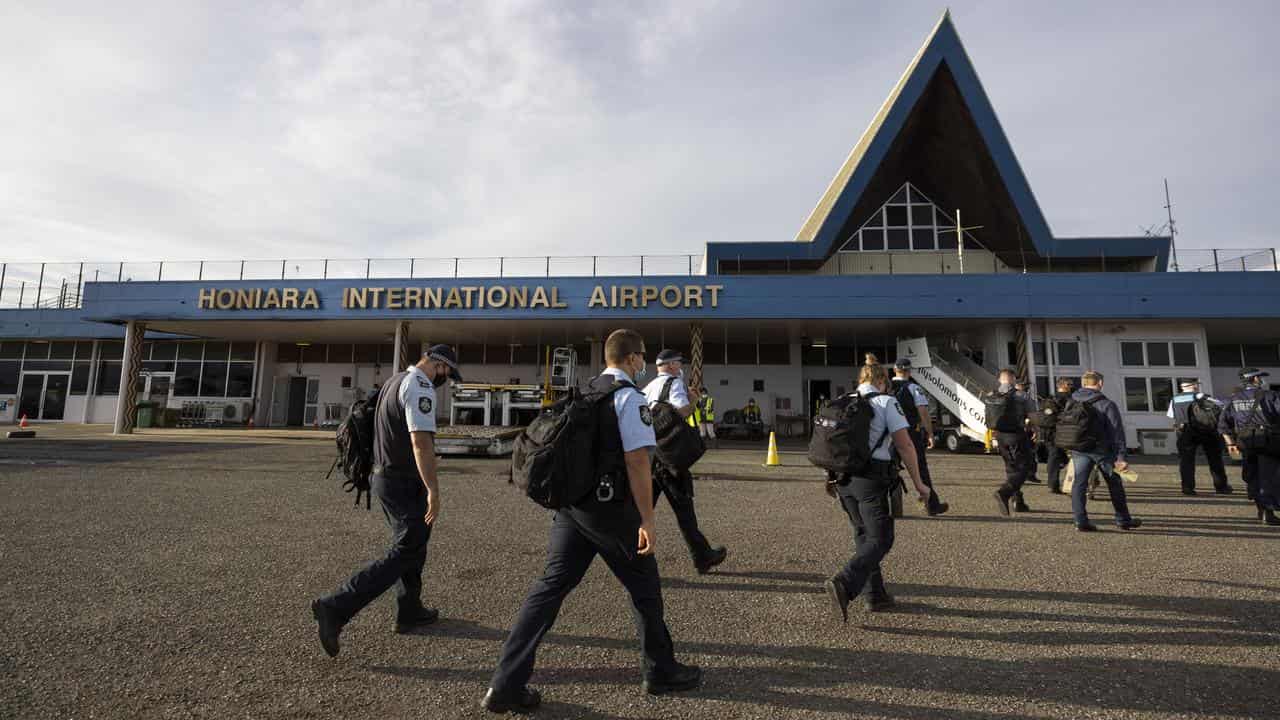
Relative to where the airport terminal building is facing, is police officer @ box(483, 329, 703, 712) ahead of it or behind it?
ahead

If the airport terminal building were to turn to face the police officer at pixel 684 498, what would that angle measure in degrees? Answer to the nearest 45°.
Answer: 0° — it already faces them

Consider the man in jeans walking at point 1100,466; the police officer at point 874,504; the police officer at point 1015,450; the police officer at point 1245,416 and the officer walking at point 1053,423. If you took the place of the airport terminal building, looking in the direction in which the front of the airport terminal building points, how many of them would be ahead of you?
5

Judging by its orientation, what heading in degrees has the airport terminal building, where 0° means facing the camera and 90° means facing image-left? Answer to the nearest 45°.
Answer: approximately 0°

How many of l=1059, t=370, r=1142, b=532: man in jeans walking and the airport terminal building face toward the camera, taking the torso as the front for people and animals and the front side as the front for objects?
1

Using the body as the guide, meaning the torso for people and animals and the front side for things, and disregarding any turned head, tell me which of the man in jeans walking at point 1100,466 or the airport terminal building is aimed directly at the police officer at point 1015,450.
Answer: the airport terminal building

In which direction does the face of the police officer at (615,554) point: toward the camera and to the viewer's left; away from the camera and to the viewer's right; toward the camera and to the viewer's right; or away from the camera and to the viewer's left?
away from the camera and to the viewer's right

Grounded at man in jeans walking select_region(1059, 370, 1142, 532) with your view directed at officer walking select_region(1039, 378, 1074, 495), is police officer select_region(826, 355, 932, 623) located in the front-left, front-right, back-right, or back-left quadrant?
back-left

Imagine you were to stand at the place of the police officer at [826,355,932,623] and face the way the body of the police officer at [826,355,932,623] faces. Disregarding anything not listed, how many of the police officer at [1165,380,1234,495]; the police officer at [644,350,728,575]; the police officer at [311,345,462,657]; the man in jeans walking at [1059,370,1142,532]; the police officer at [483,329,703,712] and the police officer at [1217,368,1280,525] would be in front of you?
3

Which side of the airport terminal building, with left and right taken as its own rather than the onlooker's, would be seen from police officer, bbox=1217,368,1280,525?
front

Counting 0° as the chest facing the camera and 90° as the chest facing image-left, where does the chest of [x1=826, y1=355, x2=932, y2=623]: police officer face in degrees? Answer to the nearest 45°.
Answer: approximately 225°
